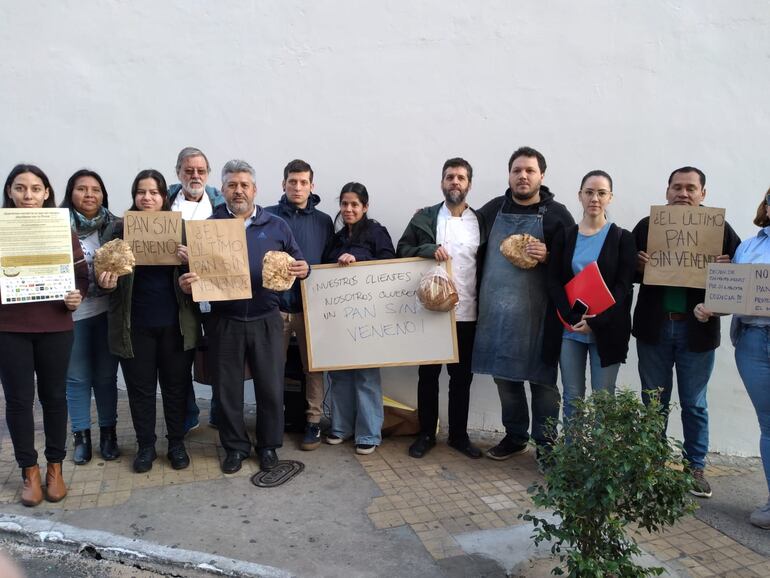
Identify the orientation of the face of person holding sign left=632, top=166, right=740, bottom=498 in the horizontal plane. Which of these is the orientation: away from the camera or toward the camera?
toward the camera

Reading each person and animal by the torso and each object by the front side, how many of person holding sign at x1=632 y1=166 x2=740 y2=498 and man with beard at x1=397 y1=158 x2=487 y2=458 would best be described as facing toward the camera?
2

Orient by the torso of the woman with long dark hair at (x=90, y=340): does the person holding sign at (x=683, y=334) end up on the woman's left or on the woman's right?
on the woman's left

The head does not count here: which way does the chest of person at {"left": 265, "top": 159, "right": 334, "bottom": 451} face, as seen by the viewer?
toward the camera

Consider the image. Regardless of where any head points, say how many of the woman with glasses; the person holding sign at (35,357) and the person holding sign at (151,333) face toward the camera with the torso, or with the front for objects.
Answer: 3

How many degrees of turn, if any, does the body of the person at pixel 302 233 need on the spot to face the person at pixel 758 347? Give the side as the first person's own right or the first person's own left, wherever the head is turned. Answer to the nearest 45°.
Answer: approximately 45° to the first person's own left

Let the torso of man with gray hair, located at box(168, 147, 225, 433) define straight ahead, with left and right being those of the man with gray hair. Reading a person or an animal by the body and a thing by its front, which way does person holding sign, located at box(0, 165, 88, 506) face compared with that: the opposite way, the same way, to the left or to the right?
the same way

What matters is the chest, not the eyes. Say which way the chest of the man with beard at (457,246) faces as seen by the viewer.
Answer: toward the camera

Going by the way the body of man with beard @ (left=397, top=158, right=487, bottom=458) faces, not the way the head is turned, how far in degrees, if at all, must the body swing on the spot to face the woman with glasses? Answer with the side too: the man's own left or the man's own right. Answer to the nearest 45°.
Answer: approximately 45° to the man's own left

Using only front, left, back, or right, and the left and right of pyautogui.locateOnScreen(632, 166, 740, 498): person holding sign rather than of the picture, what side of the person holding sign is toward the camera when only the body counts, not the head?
front

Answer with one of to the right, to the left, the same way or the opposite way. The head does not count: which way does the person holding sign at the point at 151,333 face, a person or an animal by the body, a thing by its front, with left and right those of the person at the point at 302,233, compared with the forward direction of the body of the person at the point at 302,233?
the same way

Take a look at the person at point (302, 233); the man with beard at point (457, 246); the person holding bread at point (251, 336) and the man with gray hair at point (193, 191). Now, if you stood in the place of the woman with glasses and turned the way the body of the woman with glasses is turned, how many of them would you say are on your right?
4

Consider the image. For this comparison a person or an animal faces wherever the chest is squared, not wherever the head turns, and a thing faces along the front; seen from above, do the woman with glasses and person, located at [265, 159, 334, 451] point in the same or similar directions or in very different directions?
same or similar directions

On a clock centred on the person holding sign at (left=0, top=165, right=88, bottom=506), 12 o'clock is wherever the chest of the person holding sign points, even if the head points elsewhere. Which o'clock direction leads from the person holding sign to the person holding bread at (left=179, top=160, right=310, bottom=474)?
The person holding bread is roughly at 9 o'clock from the person holding sign.

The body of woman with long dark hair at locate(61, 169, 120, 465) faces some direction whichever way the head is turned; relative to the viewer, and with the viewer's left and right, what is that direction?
facing the viewer

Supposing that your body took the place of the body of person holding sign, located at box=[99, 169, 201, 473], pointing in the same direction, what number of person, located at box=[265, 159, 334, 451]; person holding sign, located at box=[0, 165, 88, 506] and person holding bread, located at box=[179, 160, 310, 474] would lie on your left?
2
